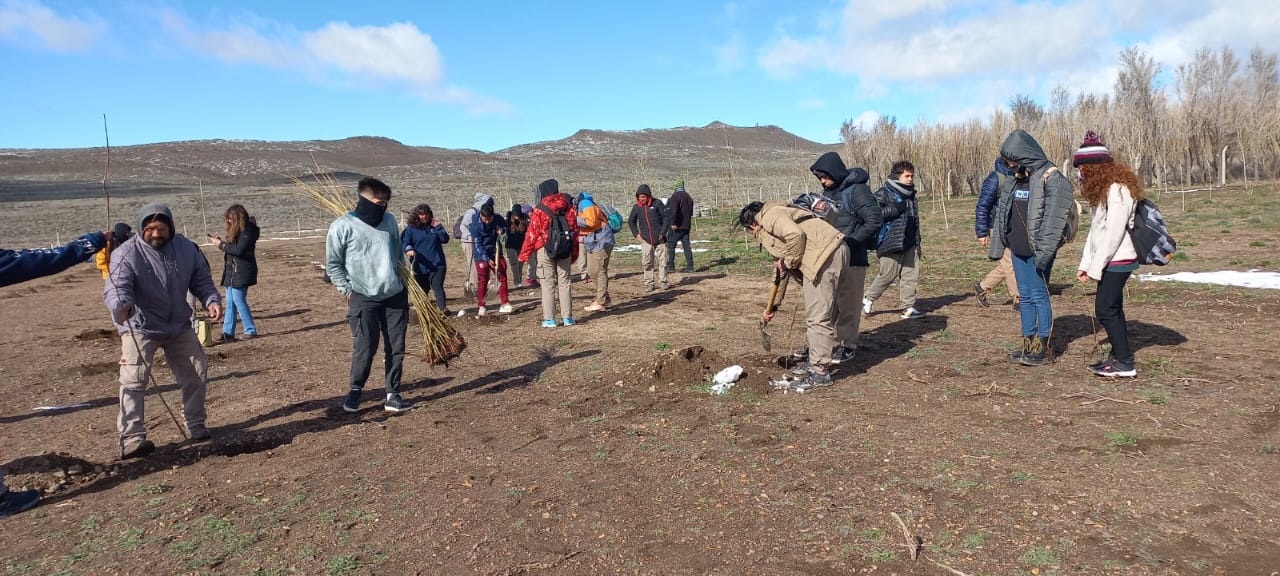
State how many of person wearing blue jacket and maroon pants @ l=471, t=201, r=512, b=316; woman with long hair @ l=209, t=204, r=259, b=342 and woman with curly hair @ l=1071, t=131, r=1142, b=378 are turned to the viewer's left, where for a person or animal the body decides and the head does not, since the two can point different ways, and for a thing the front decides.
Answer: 2

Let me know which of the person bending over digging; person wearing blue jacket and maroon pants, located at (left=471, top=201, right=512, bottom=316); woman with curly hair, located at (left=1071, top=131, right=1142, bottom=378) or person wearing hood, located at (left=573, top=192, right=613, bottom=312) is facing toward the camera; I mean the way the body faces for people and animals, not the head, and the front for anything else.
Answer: person wearing blue jacket and maroon pants, located at (left=471, top=201, right=512, bottom=316)

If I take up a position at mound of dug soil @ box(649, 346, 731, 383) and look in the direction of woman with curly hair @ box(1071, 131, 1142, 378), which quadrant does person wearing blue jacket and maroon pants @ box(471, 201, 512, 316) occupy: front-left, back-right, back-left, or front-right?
back-left

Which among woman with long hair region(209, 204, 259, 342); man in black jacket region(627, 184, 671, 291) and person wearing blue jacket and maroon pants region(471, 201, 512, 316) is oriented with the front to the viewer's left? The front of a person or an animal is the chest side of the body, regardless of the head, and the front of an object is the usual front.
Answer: the woman with long hair

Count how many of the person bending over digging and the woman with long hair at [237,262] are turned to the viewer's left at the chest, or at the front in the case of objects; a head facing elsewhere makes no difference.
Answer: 2

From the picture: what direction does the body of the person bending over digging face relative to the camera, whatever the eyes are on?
to the viewer's left

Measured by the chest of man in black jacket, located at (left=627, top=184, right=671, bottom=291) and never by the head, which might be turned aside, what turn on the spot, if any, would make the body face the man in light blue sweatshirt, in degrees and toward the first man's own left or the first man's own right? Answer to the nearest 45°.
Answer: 0° — they already face them

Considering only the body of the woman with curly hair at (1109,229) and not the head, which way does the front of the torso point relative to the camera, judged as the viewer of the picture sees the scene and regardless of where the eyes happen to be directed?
to the viewer's left

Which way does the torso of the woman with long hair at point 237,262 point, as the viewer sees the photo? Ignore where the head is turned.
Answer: to the viewer's left
